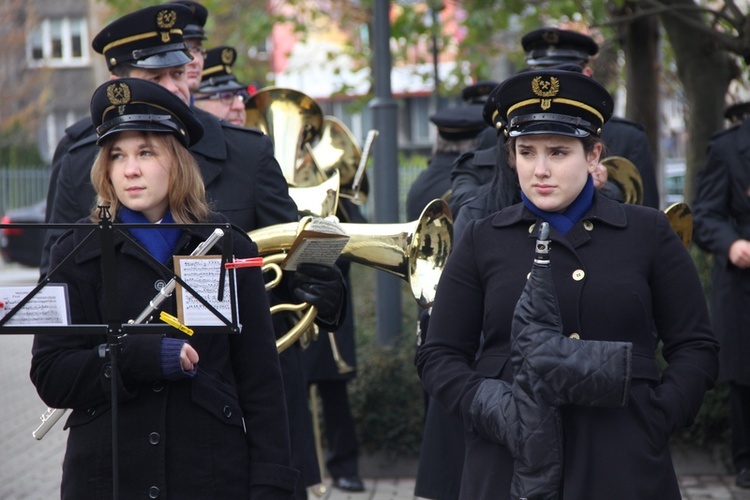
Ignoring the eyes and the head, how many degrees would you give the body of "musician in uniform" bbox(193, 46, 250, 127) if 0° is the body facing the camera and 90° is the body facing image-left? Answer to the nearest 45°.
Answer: approximately 315°

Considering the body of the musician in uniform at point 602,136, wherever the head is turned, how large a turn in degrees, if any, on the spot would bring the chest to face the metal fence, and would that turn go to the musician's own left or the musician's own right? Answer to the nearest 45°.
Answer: approximately 135° to the musician's own right

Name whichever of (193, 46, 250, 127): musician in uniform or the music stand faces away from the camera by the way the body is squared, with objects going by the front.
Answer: the music stand

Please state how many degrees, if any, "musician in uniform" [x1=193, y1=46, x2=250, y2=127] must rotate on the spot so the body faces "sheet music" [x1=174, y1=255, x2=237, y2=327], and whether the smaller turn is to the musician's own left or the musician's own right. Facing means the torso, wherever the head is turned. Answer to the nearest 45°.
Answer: approximately 45° to the musician's own right

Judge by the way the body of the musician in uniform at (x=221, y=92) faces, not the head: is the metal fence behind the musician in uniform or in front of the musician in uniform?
behind

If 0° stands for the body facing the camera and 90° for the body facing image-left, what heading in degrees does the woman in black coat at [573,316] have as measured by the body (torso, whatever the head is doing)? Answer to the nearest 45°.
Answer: approximately 0°

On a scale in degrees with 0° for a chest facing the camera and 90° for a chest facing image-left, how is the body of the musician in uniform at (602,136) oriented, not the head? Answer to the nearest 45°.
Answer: approximately 0°

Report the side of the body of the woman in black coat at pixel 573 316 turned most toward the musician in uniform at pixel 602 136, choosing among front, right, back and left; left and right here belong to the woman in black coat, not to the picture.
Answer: back

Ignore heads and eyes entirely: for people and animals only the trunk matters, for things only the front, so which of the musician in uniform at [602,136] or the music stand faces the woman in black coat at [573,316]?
the musician in uniform
